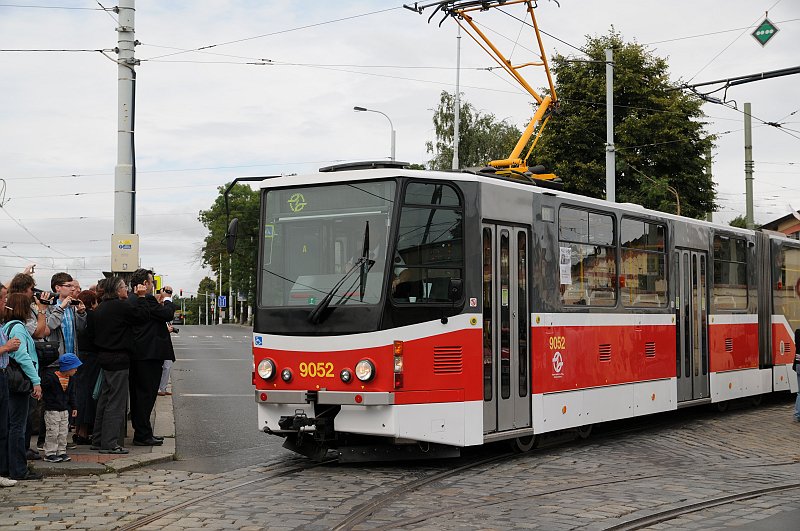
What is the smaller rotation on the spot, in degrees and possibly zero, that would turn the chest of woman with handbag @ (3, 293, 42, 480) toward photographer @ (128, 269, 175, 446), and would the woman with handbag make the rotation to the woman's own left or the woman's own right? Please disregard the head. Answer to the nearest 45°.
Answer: approximately 45° to the woman's own left

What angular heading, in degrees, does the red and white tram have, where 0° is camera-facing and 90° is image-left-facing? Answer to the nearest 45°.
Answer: approximately 45°

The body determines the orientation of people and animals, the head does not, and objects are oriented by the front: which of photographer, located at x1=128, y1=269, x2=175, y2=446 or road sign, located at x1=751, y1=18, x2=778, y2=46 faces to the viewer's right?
the photographer

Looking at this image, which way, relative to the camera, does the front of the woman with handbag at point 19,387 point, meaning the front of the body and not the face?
to the viewer's right

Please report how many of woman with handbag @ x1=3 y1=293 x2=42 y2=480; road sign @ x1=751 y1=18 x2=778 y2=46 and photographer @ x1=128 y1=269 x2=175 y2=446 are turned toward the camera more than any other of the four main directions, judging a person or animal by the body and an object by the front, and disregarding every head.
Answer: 1

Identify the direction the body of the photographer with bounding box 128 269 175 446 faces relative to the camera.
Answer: to the viewer's right

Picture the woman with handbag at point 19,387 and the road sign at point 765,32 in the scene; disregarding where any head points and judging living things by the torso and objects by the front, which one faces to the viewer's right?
the woman with handbag

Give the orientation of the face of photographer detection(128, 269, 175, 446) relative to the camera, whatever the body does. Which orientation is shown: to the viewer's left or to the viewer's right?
to the viewer's right

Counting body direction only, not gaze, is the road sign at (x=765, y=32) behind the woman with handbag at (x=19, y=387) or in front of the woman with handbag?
in front

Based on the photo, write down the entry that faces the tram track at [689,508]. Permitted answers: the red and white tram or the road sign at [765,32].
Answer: the road sign

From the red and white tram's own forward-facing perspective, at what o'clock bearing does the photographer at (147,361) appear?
The photographer is roughly at 12 o'clock from the red and white tram.

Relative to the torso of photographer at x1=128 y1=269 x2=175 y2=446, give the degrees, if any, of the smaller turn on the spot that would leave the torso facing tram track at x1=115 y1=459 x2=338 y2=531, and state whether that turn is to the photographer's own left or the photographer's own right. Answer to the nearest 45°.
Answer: approximately 90° to the photographer's own right

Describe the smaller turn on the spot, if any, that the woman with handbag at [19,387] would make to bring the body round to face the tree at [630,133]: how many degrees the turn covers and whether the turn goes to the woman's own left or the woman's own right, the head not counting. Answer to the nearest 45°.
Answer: approximately 45° to the woman's own left
